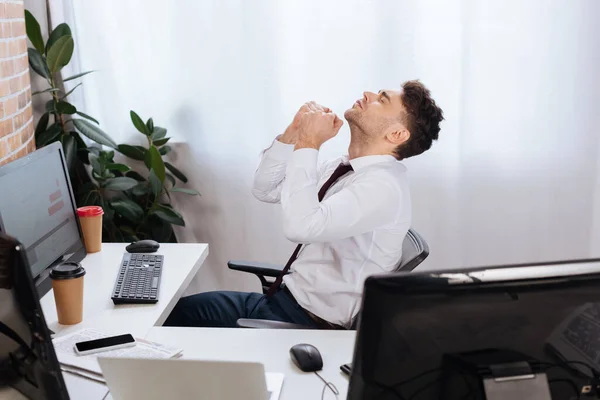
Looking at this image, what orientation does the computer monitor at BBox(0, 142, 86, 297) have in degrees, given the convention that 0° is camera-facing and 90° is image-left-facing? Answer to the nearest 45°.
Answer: approximately 315°

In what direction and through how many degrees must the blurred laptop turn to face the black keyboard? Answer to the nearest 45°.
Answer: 0° — it already faces it

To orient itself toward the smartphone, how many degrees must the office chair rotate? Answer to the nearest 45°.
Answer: approximately 45° to its left

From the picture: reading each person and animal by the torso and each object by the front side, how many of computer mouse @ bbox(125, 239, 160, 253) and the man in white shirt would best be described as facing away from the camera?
0

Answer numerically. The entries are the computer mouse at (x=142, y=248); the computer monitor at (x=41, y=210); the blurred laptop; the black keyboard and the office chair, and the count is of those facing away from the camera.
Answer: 1

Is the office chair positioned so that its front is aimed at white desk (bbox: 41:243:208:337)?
yes

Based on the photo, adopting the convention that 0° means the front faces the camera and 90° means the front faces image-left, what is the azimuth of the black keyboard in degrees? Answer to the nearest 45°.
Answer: approximately 270°

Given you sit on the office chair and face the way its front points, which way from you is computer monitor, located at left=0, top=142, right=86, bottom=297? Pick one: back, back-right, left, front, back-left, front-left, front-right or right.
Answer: front

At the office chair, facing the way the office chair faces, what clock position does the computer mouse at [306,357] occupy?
The computer mouse is roughly at 10 o'clock from the office chair.

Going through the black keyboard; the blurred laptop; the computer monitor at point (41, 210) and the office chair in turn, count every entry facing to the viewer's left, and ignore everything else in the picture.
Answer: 1

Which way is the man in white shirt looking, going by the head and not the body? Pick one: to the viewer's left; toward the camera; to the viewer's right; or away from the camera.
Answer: to the viewer's left

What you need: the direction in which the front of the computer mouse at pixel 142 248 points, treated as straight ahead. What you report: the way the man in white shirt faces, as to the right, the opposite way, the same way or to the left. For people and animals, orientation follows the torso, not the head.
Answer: the same way

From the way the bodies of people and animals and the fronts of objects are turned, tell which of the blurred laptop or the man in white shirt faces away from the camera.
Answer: the blurred laptop

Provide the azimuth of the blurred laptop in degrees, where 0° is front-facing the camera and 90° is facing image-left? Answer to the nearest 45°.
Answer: approximately 180°

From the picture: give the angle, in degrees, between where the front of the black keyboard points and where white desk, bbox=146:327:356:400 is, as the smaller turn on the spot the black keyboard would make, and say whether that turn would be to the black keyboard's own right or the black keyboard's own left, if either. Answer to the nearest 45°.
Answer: approximately 45° to the black keyboard's own right

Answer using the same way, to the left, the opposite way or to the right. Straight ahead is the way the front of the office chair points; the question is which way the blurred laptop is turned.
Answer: to the right
